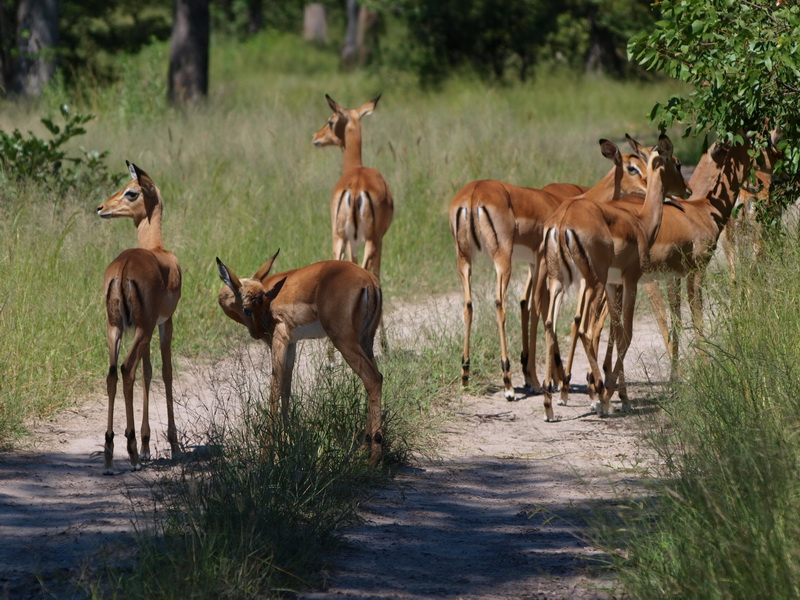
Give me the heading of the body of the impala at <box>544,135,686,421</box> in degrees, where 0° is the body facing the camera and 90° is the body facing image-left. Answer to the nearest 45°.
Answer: approximately 225°

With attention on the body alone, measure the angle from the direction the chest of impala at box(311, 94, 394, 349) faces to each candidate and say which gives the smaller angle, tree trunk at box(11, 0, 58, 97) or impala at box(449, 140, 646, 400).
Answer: the tree trunk

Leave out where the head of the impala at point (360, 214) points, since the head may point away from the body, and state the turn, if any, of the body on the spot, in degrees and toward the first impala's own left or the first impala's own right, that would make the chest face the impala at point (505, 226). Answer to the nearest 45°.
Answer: approximately 135° to the first impala's own right

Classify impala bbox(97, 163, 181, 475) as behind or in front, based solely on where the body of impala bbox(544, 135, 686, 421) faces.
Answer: behind

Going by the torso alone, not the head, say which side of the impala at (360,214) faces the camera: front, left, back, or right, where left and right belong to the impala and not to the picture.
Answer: back
